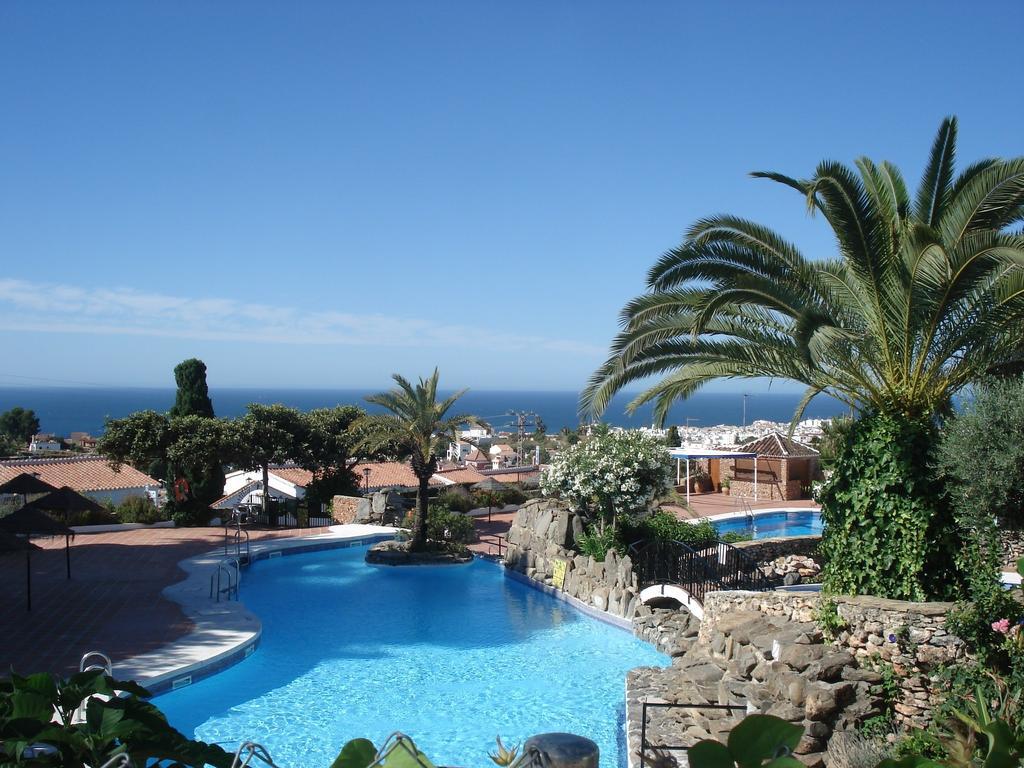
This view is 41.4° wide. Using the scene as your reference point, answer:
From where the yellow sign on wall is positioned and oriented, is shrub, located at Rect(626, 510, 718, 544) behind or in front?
behind

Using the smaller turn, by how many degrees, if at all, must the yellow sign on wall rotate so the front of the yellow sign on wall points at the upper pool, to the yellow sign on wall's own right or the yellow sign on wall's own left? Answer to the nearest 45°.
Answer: approximately 180°

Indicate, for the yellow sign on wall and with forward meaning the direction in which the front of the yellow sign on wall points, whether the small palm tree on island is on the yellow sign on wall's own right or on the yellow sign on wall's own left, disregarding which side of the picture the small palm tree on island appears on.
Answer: on the yellow sign on wall's own right

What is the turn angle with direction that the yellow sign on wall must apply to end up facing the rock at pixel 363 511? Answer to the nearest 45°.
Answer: approximately 90° to its right

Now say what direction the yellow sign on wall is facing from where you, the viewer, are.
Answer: facing the viewer and to the left of the viewer

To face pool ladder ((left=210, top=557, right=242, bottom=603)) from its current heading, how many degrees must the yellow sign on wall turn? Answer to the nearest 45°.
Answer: approximately 45° to its right

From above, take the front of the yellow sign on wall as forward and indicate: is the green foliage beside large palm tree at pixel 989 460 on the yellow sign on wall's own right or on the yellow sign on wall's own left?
on the yellow sign on wall's own left

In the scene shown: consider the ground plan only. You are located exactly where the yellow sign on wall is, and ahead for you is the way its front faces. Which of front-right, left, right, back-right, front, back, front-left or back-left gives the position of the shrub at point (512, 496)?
back-right

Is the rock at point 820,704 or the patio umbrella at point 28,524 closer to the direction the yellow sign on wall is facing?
the patio umbrella

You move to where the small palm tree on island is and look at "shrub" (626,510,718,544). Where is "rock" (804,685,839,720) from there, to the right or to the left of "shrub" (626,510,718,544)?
right

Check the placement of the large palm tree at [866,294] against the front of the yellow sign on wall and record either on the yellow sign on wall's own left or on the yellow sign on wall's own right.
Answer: on the yellow sign on wall's own left

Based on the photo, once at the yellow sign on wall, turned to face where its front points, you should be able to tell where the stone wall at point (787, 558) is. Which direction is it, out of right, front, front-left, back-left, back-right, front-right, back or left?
back-left

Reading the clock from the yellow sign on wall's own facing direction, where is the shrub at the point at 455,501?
The shrub is roughly at 4 o'clock from the yellow sign on wall.

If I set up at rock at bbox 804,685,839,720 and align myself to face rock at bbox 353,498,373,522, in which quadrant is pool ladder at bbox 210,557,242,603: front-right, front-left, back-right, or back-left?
front-left

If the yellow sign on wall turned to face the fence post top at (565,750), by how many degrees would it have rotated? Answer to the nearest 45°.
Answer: approximately 45° to its left
